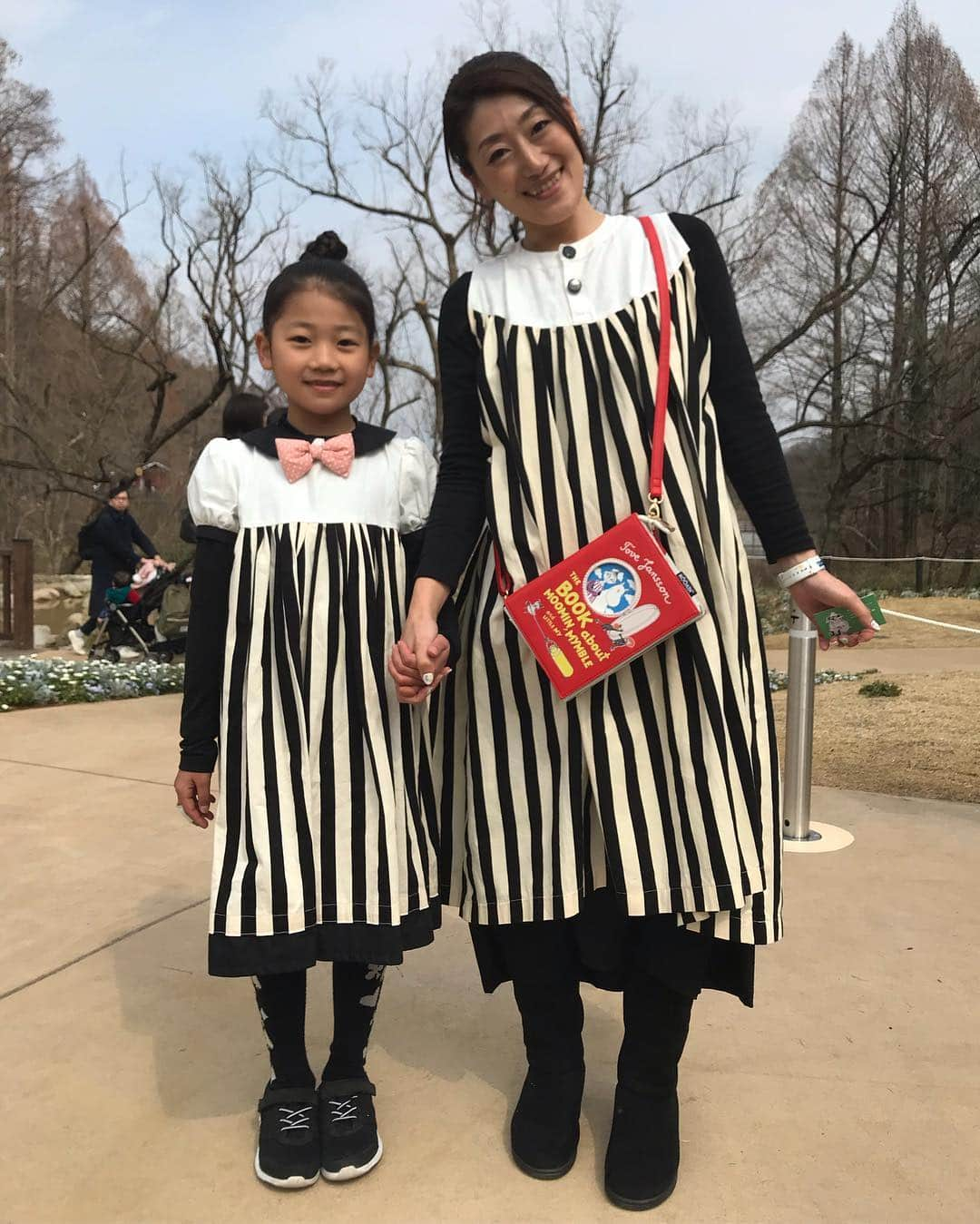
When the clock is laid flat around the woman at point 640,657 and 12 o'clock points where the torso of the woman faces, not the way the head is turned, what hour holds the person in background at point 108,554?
The person in background is roughly at 5 o'clock from the woman.

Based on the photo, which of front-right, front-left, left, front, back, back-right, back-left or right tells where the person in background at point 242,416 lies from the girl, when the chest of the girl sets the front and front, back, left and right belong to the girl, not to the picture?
back

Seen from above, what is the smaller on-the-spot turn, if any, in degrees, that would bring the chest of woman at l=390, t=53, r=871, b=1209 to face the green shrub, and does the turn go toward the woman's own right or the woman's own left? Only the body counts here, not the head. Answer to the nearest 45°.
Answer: approximately 180°

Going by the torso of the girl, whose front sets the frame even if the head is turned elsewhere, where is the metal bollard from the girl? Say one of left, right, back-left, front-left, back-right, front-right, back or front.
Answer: back-left

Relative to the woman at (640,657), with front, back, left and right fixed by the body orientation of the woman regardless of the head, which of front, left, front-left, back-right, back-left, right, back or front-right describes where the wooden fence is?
back-right

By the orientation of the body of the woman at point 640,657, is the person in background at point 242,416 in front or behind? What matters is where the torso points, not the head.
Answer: behind

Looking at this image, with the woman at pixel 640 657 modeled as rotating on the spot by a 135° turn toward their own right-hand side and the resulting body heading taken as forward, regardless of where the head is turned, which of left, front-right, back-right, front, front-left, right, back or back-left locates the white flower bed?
front

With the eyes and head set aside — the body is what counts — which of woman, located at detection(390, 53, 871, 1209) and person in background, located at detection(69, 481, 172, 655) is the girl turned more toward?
the woman

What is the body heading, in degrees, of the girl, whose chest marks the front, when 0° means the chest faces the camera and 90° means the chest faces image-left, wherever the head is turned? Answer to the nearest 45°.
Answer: approximately 0°

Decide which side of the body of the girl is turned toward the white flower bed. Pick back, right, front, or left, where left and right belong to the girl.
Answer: back
